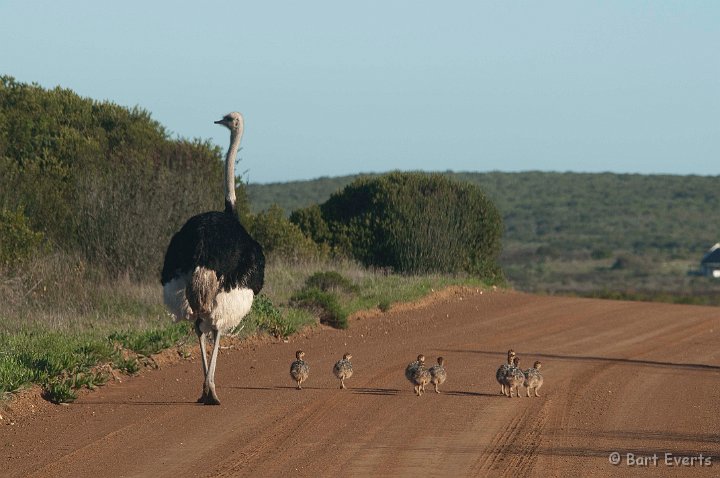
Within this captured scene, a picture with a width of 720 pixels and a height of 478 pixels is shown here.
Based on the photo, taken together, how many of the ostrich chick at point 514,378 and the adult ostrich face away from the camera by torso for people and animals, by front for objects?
2

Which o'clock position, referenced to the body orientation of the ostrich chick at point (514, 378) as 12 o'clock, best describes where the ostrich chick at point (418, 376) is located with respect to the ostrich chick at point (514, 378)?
the ostrich chick at point (418, 376) is roughly at 9 o'clock from the ostrich chick at point (514, 378).

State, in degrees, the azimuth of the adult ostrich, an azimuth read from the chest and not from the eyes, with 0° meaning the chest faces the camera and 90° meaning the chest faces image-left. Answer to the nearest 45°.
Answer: approximately 180°

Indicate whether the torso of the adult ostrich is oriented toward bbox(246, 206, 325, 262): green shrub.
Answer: yes

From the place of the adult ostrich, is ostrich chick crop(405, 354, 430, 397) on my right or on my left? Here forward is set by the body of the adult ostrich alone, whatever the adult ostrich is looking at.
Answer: on my right

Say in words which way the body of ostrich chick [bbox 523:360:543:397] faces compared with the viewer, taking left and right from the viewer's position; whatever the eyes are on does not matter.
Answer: facing away from the viewer and to the right of the viewer

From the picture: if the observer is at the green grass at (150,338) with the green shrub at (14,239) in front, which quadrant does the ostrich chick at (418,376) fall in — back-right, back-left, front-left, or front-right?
back-right

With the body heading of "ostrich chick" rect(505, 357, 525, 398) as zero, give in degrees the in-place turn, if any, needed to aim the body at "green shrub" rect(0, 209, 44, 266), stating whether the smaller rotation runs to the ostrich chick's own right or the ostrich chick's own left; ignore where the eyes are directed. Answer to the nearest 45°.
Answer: approximately 45° to the ostrich chick's own left

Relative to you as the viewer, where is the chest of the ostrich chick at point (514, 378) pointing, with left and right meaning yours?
facing away from the viewer

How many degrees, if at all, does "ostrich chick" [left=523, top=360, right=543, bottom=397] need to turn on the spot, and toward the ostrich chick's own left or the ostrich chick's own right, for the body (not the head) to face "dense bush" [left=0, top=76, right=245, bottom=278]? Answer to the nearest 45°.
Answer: approximately 90° to the ostrich chick's own left
